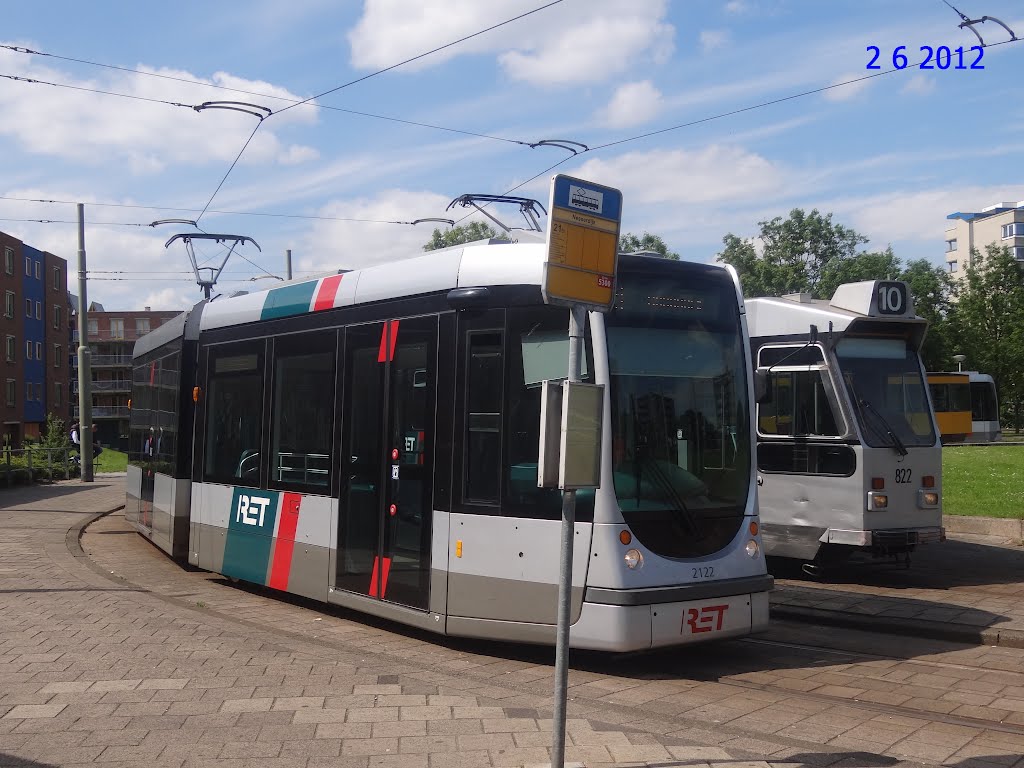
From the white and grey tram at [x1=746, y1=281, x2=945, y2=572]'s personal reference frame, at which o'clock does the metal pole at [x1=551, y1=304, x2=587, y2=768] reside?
The metal pole is roughly at 2 o'clock from the white and grey tram.

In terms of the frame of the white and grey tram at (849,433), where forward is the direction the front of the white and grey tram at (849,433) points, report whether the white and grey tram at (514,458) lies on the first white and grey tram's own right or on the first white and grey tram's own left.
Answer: on the first white and grey tram's own right

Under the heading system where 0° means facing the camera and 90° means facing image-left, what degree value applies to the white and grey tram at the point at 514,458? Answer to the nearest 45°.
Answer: approximately 315°

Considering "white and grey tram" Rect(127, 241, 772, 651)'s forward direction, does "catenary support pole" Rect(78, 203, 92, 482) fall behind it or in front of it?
behind

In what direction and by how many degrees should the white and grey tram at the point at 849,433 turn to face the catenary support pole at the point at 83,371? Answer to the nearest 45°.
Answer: approximately 180°

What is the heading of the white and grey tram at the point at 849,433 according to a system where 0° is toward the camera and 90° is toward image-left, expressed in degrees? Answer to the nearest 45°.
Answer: approximately 315°

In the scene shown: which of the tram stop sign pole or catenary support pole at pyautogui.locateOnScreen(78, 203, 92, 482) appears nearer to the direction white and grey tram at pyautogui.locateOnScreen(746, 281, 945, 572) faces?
the tram stop sign pole

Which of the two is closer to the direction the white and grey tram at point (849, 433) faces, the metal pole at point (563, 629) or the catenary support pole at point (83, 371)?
the metal pole

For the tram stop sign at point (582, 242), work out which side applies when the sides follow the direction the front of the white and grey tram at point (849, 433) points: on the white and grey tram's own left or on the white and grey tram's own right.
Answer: on the white and grey tram's own right

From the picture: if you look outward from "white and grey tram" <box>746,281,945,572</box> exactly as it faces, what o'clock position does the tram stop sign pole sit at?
The tram stop sign pole is roughly at 2 o'clock from the white and grey tram.
